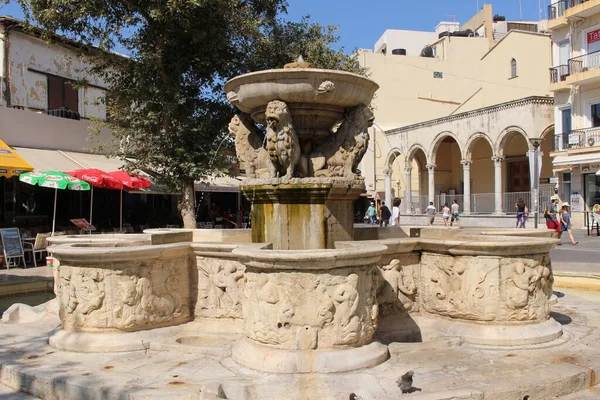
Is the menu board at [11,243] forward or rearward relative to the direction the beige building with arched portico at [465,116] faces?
forward

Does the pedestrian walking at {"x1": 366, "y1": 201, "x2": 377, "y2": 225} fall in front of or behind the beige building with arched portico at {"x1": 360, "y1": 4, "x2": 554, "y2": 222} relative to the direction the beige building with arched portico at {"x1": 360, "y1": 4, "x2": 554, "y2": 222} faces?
in front

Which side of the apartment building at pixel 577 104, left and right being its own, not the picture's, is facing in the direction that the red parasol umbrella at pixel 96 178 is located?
front

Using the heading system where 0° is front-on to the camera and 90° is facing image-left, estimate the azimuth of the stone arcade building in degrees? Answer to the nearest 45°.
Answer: approximately 45°

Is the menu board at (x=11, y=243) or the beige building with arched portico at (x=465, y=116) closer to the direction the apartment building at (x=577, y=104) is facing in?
the menu board

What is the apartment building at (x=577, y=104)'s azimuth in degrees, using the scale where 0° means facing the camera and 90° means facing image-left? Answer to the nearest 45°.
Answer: approximately 45°
